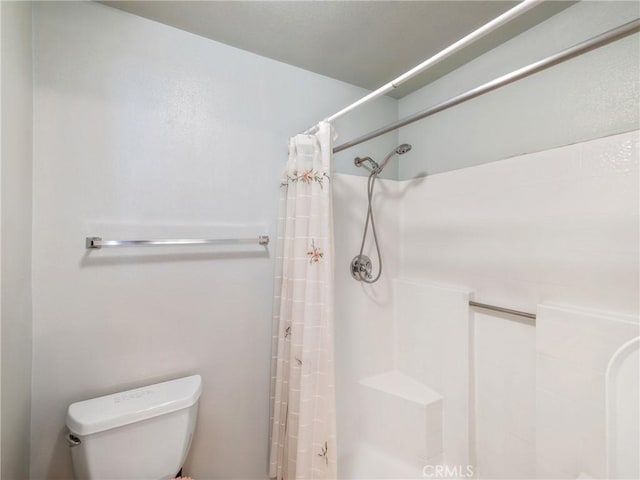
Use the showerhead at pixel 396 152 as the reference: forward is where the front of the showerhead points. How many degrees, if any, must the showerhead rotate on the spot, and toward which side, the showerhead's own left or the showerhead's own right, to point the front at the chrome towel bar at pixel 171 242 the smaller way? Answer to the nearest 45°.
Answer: approximately 90° to the showerhead's own right

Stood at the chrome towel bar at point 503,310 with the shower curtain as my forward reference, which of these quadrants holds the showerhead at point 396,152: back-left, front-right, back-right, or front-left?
front-right

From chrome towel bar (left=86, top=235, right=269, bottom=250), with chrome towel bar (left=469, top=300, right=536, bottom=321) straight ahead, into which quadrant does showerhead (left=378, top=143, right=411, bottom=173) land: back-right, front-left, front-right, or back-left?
front-left

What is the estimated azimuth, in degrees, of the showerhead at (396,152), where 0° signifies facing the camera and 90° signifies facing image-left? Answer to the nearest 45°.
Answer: approximately 315°
